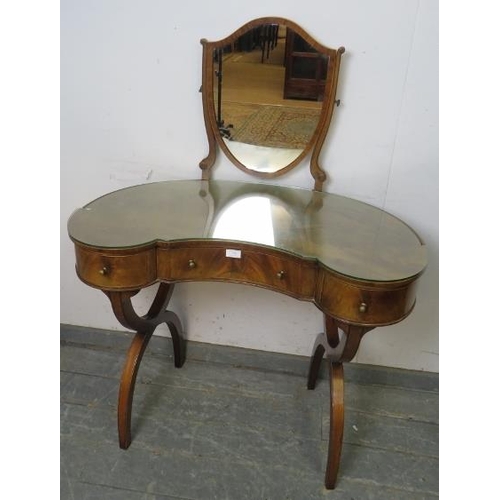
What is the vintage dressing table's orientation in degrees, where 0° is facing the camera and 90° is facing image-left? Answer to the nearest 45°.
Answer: approximately 0°
